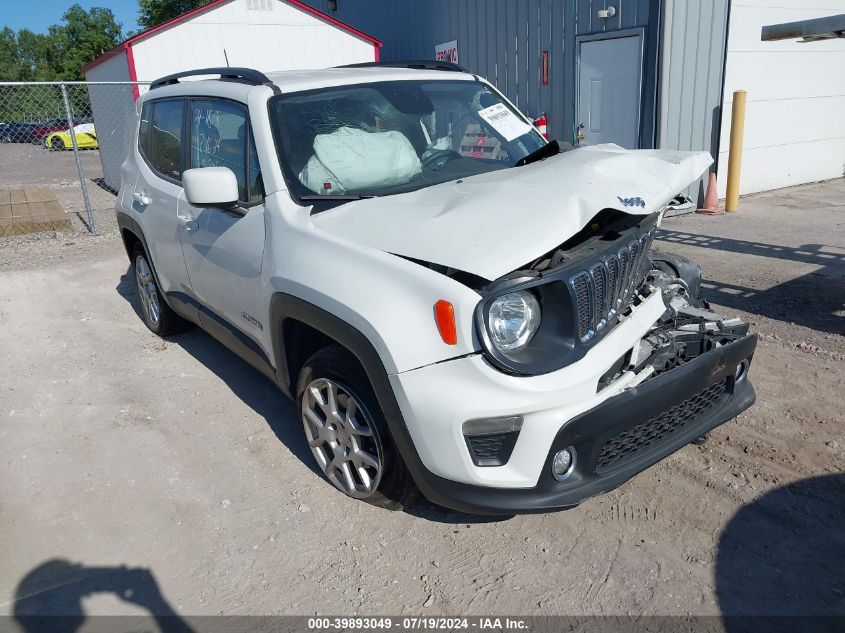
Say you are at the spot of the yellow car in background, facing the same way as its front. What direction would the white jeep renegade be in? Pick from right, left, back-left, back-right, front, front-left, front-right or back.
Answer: left

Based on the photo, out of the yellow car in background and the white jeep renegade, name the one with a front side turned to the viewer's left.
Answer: the yellow car in background

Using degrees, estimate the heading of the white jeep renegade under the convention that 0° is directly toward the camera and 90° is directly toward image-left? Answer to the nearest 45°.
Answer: approximately 315°

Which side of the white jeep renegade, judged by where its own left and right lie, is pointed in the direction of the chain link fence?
back

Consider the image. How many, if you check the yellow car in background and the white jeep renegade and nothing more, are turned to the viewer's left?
1

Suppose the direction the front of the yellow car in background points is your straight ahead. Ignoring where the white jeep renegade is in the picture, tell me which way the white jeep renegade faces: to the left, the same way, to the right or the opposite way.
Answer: to the left

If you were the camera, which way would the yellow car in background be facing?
facing to the left of the viewer

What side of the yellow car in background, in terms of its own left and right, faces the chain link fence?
left

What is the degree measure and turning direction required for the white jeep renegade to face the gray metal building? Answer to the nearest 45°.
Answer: approximately 135° to its left

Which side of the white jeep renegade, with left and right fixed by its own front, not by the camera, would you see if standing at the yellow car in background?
back

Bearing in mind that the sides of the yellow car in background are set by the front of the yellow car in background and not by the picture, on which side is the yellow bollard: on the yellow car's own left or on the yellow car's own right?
on the yellow car's own left

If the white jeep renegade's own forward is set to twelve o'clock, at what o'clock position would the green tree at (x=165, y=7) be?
The green tree is roughly at 7 o'clock from the white jeep renegade.

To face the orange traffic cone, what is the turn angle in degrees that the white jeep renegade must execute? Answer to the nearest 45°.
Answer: approximately 90° to its left
